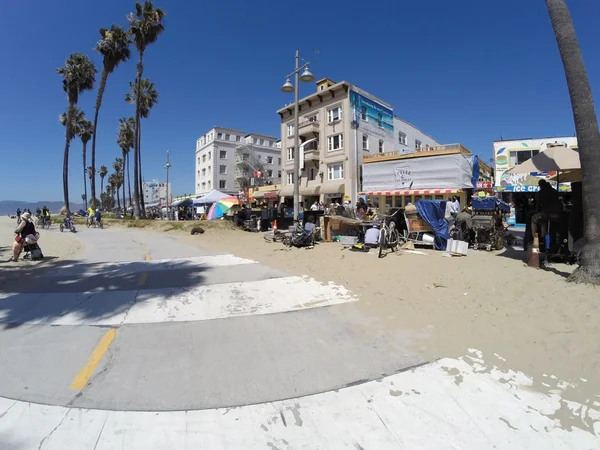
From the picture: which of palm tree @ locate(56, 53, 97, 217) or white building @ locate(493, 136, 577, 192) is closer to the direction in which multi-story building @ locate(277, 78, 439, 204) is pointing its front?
the palm tree

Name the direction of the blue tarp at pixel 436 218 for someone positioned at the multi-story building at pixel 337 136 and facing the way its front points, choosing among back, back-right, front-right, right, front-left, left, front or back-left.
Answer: front-left

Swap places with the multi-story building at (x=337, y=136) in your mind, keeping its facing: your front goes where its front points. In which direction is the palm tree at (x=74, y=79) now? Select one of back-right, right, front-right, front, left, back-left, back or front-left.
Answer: front-right

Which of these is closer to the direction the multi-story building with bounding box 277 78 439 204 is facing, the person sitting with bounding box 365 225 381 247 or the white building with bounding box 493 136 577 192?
the person sitting

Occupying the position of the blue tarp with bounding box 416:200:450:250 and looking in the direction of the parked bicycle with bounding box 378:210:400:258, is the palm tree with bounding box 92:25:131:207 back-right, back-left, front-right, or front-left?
front-right

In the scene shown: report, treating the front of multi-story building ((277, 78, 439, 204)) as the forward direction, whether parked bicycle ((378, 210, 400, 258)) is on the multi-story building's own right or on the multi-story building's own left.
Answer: on the multi-story building's own left

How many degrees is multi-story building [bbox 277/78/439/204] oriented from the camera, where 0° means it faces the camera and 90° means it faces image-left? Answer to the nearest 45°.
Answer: approximately 45°

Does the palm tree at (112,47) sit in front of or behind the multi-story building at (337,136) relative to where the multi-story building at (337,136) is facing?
in front
